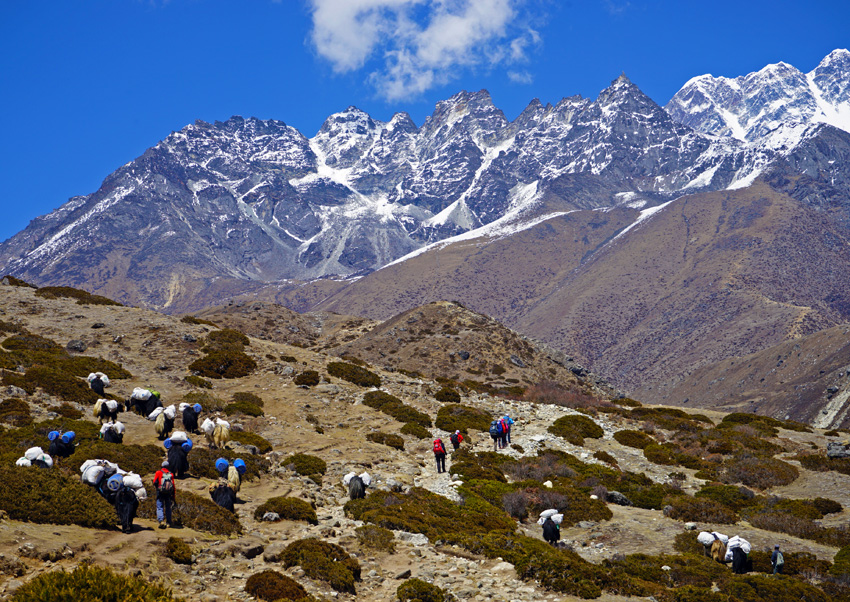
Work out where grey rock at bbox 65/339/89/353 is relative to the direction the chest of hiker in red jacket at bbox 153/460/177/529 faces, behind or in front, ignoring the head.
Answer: in front

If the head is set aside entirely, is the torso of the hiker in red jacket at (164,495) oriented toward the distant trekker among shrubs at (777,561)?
no

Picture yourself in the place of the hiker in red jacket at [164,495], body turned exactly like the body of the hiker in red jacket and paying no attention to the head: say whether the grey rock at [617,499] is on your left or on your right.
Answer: on your right

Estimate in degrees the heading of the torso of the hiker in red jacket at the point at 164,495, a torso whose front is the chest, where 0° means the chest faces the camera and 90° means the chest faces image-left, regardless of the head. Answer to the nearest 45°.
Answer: approximately 180°

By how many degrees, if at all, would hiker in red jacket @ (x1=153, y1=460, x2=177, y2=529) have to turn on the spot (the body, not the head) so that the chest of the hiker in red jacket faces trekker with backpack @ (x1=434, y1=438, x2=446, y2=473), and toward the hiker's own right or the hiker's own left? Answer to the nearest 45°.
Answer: approximately 45° to the hiker's own right

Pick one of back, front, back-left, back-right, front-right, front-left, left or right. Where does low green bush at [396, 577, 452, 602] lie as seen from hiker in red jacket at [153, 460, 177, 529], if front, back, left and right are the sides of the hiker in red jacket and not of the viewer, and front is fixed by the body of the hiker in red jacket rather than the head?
back-right

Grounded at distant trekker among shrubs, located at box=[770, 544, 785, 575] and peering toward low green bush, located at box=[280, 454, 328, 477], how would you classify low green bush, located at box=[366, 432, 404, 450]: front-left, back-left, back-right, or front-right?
front-right

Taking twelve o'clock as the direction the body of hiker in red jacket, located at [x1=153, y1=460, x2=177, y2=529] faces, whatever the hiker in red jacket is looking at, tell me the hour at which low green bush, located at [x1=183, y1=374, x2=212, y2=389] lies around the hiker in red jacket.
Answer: The low green bush is roughly at 12 o'clock from the hiker in red jacket.

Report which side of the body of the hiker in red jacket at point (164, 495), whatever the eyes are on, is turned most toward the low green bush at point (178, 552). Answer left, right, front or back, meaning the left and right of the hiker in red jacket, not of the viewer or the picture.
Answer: back

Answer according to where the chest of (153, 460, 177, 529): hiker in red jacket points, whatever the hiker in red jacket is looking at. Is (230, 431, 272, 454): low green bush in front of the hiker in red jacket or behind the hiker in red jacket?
in front

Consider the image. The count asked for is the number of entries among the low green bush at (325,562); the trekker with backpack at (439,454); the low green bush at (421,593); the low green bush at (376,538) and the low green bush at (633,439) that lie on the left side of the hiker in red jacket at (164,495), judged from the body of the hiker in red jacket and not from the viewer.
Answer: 0

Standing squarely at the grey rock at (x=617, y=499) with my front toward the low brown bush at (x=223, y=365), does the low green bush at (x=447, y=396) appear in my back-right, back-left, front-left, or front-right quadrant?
front-right

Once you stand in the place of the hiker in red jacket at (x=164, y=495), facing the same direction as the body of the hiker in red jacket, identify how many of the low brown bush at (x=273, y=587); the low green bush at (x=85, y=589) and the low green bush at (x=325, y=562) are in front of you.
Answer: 0
